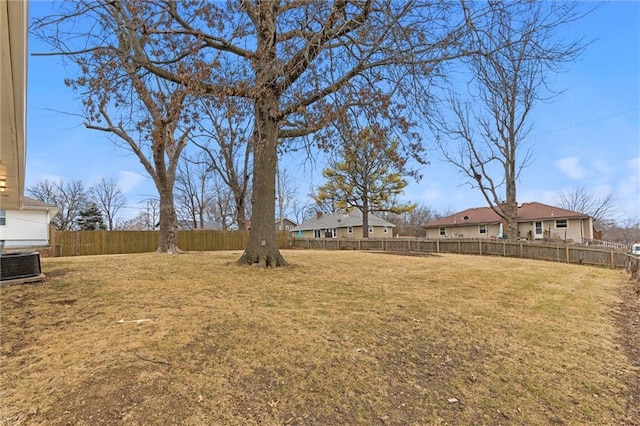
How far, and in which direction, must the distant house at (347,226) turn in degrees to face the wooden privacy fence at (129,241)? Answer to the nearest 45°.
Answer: approximately 135° to its left

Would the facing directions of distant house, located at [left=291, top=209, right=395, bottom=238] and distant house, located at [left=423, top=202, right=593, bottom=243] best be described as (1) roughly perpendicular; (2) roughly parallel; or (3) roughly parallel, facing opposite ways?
roughly parallel

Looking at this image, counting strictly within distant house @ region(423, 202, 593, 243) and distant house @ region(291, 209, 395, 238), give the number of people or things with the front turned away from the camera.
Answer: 2

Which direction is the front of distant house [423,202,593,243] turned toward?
away from the camera

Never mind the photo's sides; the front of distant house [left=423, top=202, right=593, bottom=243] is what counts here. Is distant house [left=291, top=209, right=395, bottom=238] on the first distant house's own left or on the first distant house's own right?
on the first distant house's own left

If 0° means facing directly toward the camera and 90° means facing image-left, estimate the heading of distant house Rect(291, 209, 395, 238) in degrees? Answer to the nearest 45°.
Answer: approximately 180°

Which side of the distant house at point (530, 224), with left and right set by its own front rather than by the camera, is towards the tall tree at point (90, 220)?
left

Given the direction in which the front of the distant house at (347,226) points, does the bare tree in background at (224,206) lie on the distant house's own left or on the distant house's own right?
on the distant house's own left

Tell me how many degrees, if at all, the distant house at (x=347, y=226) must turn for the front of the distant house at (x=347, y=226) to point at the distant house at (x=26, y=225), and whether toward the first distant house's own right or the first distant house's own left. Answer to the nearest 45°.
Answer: approximately 135° to the first distant house's own left
